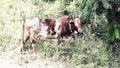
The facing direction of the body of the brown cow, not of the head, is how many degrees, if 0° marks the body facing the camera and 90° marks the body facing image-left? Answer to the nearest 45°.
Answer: approximately 270°
